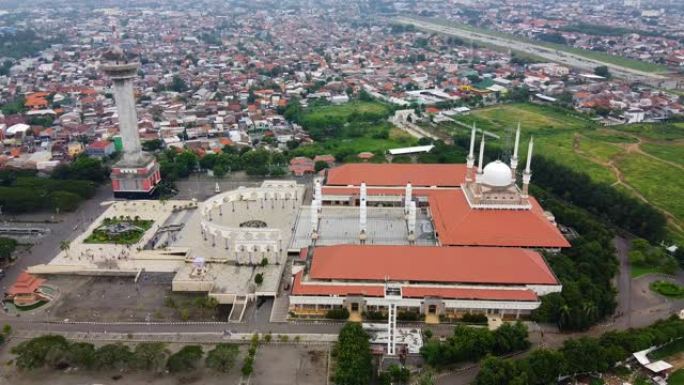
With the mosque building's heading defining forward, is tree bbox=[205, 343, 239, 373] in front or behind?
in front

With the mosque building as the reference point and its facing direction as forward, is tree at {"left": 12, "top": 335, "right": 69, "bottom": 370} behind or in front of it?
in front

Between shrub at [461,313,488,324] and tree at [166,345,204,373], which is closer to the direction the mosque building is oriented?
the tree

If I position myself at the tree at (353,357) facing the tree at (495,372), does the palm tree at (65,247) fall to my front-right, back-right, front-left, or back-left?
back-left

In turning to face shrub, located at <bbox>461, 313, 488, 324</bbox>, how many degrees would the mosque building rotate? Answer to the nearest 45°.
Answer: approximately 135° to its left

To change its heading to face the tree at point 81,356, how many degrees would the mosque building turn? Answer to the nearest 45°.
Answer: approximately 45° to its left

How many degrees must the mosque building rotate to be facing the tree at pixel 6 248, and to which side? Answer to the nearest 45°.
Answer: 0° — it already faces it

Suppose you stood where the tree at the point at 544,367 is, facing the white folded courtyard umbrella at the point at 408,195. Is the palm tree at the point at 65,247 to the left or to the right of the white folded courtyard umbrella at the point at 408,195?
left

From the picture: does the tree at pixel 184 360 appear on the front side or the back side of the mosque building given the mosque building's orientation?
on the front side

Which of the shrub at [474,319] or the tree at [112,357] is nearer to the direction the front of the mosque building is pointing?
the tree

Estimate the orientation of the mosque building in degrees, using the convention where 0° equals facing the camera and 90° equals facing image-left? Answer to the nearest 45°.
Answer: approximately 90°
